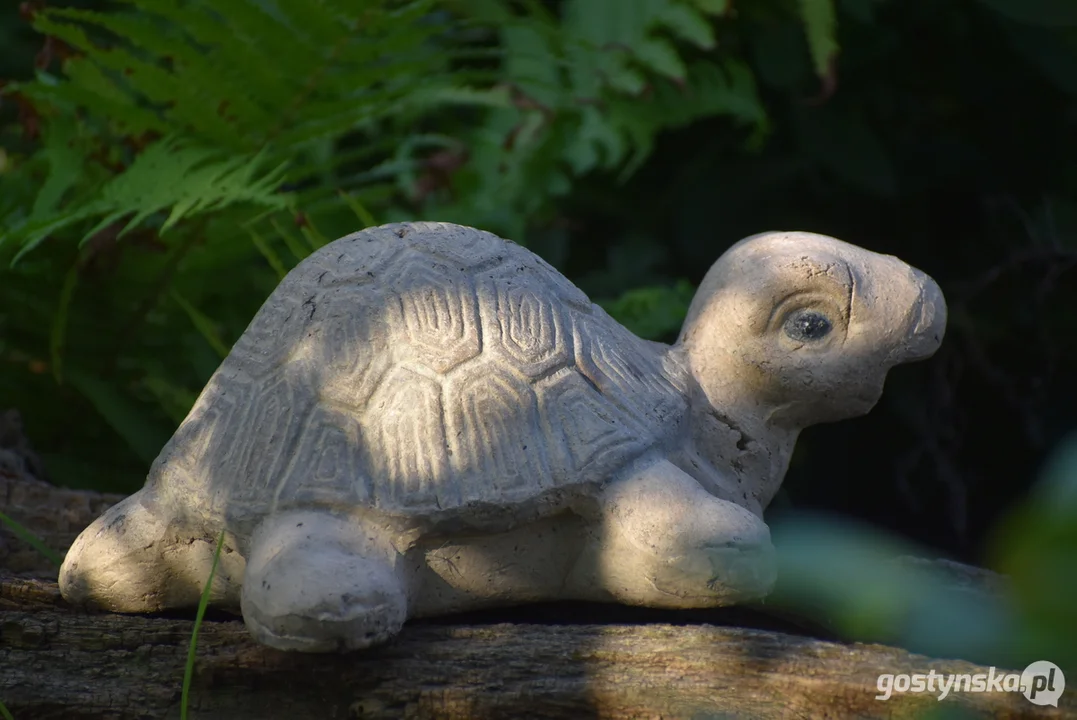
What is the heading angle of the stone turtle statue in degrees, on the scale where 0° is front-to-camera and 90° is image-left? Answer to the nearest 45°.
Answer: approximately 270°
